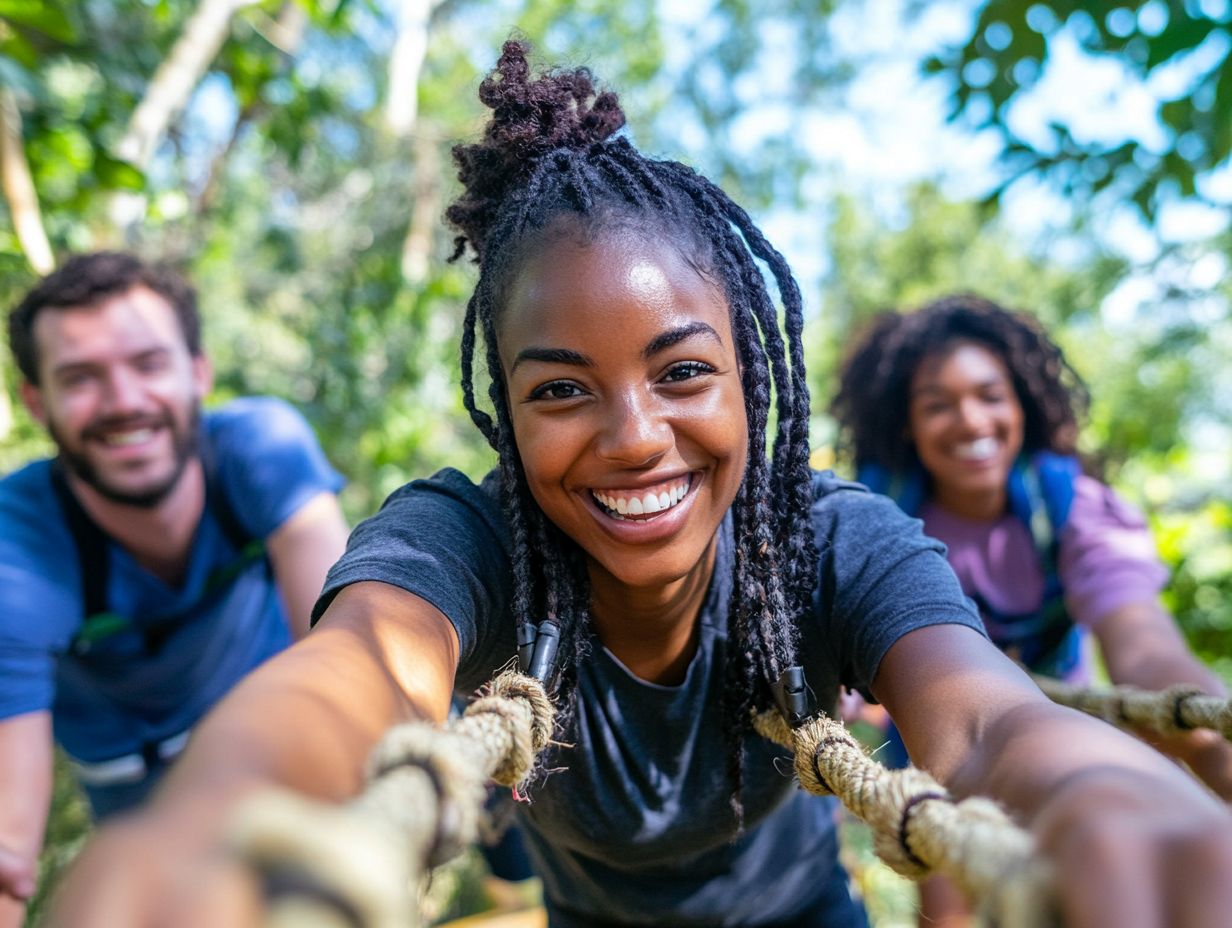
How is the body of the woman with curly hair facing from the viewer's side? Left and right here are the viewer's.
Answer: facing the viewer

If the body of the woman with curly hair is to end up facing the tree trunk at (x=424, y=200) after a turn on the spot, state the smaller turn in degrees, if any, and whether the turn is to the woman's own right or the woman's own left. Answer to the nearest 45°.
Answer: approximately 135° to the woman's own right

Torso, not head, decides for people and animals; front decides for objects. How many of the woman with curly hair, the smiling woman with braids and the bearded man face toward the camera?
3

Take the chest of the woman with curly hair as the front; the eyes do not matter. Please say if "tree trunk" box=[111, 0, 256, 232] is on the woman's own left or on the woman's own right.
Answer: on the woman's own right

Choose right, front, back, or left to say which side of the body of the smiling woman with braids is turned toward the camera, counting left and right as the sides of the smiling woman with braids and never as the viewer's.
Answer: front

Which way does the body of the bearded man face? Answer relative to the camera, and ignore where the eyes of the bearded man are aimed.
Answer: toward the camera

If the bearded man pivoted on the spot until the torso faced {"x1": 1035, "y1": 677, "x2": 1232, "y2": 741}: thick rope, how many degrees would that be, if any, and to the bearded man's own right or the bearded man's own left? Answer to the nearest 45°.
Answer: approximately 45° to the bearded man's own left

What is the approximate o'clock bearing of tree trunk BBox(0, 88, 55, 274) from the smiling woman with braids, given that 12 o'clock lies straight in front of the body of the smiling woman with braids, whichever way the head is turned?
The tree trunk is roughly at 4 o'clock from the smiling woman with braids.

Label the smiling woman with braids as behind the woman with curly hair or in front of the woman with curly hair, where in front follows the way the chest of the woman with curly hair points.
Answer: in front

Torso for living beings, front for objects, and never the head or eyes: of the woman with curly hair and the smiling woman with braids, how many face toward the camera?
2
